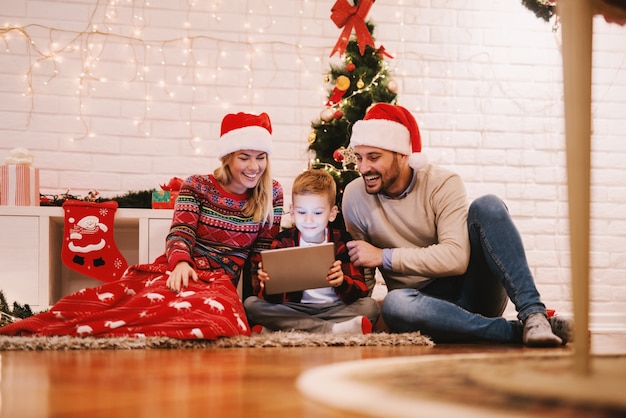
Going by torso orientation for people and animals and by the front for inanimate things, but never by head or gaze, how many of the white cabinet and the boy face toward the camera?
2

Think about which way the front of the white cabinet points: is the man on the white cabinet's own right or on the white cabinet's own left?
on the white cabinet's own left

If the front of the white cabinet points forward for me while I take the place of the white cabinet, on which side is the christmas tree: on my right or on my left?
on my left

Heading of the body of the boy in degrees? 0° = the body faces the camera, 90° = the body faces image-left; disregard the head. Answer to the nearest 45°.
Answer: approximately 0°

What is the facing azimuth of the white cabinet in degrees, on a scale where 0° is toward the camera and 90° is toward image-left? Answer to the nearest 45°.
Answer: approximately 0°

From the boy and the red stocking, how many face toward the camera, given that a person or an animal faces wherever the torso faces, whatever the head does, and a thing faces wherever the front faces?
2
